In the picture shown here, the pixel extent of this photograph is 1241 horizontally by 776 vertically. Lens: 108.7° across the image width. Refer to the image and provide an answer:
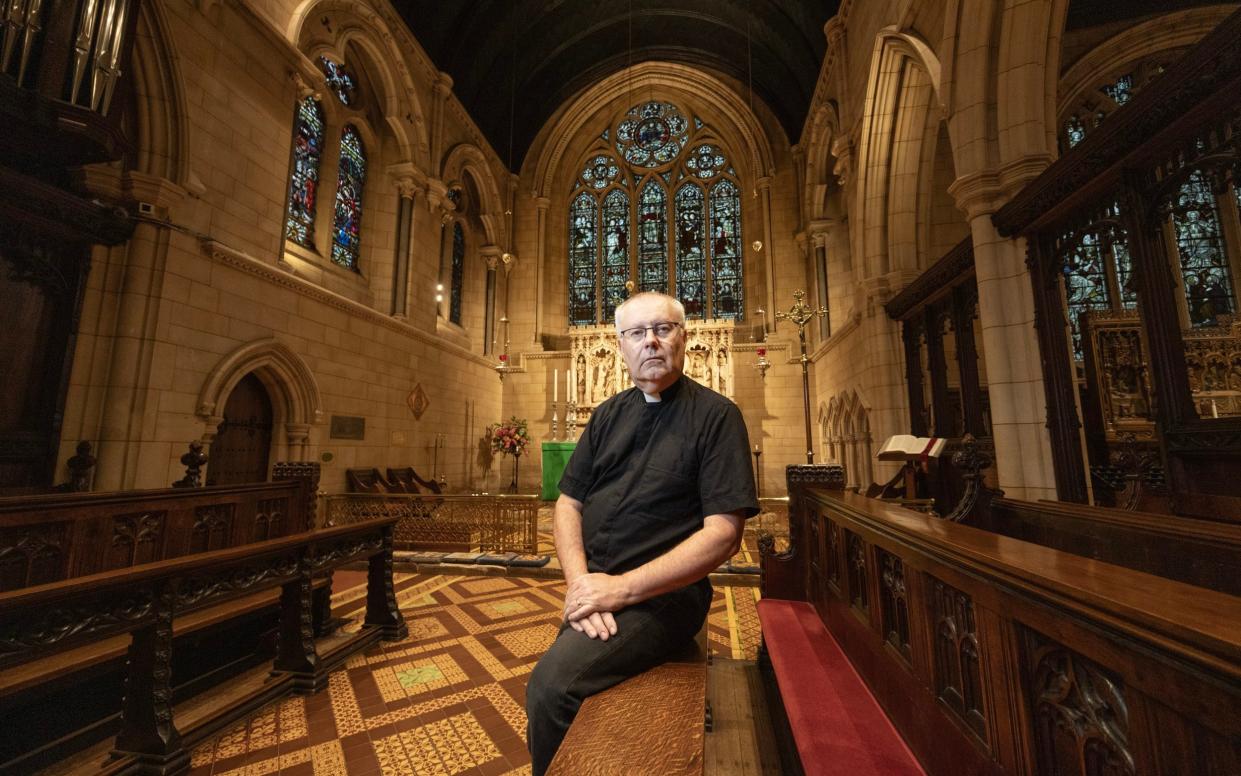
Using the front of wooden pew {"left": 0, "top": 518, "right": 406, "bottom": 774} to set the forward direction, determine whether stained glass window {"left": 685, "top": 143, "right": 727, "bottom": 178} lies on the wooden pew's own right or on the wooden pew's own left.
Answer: on the wooden pew's own left

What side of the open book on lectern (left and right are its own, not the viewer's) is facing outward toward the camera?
front

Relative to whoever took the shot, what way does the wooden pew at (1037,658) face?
facing the viewer and to the left of the viewer

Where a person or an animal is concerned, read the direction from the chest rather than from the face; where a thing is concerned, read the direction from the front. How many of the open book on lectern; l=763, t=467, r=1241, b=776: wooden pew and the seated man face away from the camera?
0

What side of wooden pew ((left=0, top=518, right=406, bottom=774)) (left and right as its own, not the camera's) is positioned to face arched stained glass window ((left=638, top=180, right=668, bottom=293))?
left

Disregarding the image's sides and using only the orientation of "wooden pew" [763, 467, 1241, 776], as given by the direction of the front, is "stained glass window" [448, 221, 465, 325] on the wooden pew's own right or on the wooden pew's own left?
on the wooden pew's own right

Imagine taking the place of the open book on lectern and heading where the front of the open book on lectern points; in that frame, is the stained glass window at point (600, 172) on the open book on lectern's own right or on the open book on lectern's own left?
on the open book on lectern's own right

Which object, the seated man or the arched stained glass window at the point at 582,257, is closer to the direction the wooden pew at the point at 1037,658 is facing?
the seated man

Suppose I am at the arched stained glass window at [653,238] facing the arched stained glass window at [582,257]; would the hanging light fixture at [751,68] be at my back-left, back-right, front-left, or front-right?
back-left

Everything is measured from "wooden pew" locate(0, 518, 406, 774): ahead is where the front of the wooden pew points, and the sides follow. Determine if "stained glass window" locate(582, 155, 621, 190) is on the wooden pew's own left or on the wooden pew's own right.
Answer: on the wooden pew's own left
